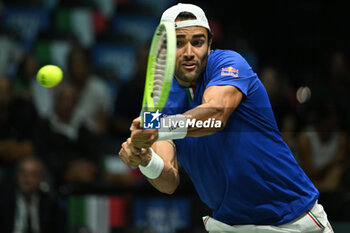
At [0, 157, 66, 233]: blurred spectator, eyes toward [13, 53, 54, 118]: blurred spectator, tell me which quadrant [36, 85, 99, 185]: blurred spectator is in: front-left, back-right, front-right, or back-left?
front-right

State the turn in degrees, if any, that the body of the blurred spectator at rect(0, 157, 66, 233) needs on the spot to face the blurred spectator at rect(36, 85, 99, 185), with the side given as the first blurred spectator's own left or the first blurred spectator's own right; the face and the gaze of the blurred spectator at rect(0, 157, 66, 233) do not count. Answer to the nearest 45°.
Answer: approximately 135° to the first blurred spectator's own left

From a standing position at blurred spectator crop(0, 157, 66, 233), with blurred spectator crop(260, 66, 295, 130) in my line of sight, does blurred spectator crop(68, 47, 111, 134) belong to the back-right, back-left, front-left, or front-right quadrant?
front-left

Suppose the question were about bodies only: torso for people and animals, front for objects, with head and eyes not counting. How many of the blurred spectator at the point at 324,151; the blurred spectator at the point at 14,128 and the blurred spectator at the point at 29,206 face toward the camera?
3

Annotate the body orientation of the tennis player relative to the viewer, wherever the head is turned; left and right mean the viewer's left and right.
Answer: facing the viewer and to the left of the viewer

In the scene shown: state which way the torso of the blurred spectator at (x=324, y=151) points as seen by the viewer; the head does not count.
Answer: toward the camera

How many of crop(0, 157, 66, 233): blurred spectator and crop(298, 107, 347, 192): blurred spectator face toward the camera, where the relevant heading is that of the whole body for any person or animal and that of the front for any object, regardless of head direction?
2

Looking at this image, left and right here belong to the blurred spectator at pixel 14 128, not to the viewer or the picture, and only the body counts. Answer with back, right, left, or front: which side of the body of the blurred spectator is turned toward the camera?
front

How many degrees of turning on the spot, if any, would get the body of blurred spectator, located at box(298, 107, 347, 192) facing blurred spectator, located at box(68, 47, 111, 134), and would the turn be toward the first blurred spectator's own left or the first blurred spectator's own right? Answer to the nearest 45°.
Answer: approximately 90° to the first blurred spectator's own right

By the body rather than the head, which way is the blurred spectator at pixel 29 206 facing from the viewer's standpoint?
toward the camera
